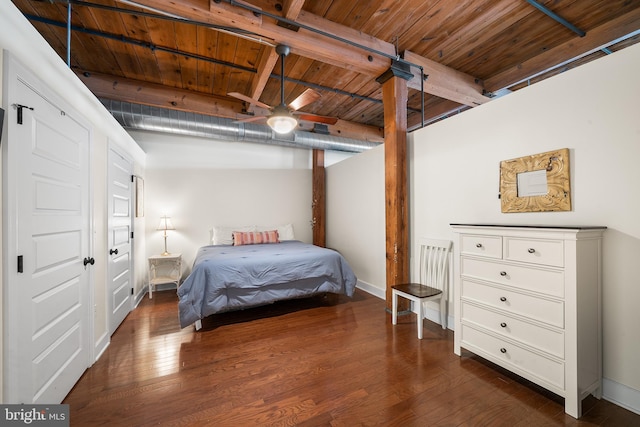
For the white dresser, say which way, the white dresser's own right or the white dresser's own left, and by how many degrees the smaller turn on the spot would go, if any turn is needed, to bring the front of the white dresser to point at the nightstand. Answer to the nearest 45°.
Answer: approximately 45° to the white dresser's own right

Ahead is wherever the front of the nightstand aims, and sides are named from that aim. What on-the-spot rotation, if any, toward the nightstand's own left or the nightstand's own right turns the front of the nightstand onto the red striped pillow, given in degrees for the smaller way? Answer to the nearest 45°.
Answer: approximately 90° to the nightstand's own left

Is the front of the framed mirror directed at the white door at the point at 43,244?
yes

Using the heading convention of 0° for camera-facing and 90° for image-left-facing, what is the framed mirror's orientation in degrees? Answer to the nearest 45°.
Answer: approximately 45°
